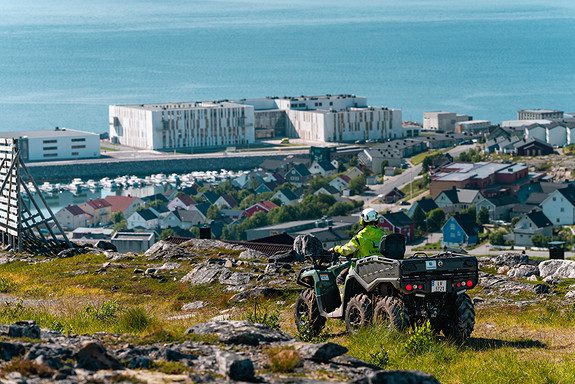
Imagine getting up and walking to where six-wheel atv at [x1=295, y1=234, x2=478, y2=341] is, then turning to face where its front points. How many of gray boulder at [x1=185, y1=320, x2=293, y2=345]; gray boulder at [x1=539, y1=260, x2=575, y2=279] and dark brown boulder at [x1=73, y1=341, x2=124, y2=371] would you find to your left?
2

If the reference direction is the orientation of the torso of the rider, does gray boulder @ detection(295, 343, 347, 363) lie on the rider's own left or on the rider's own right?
on the rider's own left

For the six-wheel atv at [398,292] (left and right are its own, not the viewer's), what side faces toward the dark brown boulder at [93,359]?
left

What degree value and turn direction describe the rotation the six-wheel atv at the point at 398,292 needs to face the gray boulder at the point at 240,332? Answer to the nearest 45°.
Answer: approximately 90° to its left

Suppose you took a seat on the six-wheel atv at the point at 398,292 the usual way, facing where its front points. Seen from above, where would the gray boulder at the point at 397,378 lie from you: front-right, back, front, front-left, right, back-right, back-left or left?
back-left

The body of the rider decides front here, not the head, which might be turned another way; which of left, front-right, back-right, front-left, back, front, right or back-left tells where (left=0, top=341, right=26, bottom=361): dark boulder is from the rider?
left

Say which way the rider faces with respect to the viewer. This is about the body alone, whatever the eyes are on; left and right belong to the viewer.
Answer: facing away from the viewer and to the left of the viewer

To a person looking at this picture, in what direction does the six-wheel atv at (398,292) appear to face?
facing away from the viewer and to the left of the viewer
